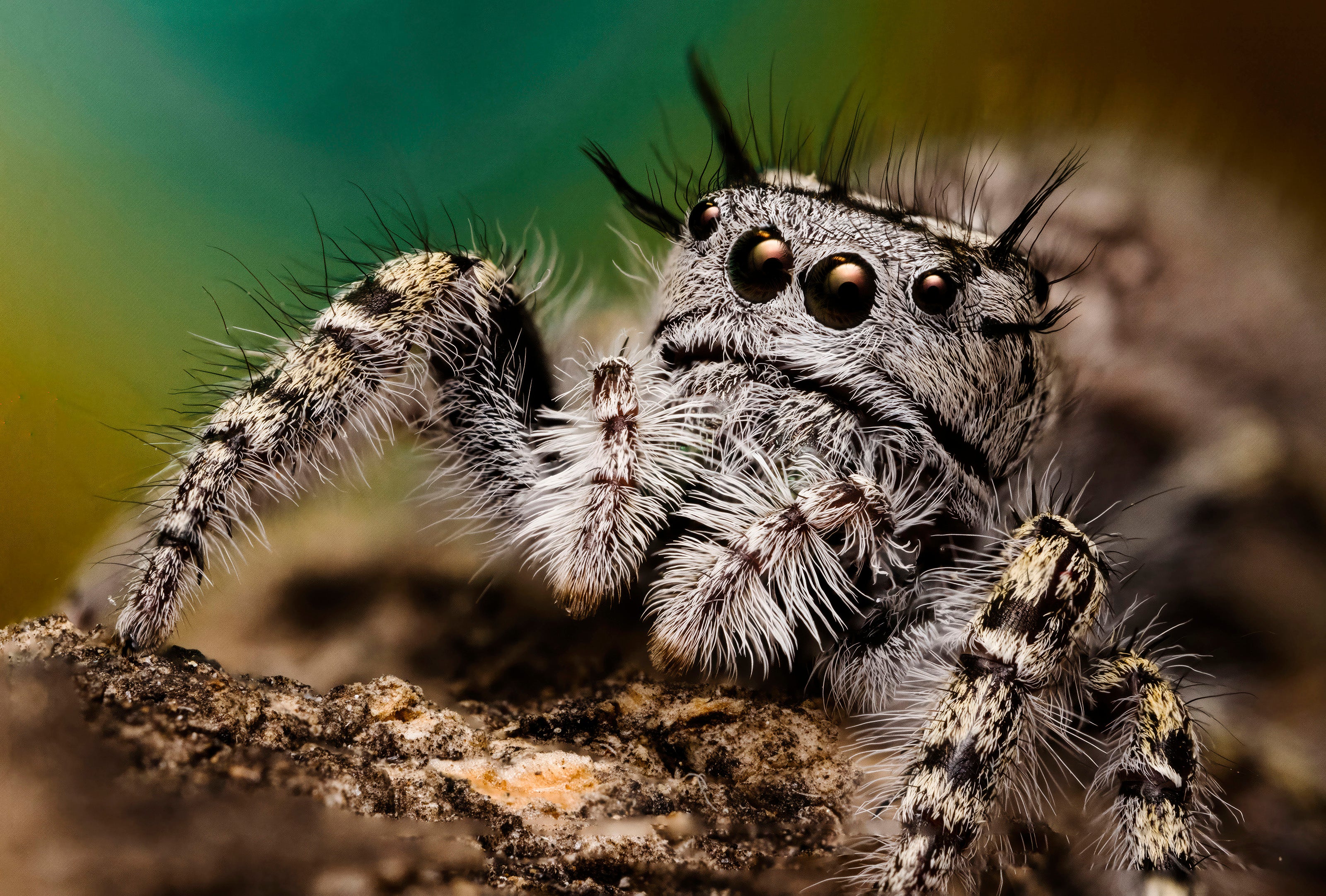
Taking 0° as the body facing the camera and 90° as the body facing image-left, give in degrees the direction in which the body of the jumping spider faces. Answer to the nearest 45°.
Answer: approximately 45°
